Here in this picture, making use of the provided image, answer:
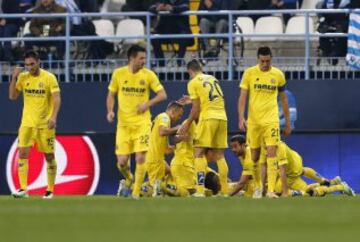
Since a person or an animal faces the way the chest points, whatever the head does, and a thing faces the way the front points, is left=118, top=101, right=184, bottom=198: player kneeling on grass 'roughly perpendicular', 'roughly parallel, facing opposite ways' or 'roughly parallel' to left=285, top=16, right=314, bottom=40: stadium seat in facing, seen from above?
roughly perpendicular

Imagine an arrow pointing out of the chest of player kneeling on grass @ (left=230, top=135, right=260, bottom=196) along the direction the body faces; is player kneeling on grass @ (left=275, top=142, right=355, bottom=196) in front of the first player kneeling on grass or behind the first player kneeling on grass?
behind

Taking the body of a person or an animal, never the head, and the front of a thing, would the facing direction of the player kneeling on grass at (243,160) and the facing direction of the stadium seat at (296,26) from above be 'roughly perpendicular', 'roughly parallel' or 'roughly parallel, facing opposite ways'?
roughly perpendicular

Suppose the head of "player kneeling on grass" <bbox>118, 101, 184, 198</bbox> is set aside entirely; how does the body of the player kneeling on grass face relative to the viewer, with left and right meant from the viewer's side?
facing to the right of the viewer

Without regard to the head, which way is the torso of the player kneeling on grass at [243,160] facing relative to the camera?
to the viewer's left

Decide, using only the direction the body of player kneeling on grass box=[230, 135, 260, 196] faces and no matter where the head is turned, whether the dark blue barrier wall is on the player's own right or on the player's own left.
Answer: on the player's own right

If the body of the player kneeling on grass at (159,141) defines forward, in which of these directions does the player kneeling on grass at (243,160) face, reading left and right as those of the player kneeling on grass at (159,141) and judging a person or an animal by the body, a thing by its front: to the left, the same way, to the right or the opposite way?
the opposite way

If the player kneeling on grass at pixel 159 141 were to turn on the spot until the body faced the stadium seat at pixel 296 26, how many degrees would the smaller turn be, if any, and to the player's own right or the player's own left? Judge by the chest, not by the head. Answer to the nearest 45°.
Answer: approximately 45° to the player's own left

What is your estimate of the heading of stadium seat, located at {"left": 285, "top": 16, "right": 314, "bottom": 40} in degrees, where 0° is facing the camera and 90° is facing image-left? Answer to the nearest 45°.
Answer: approximately 0°
